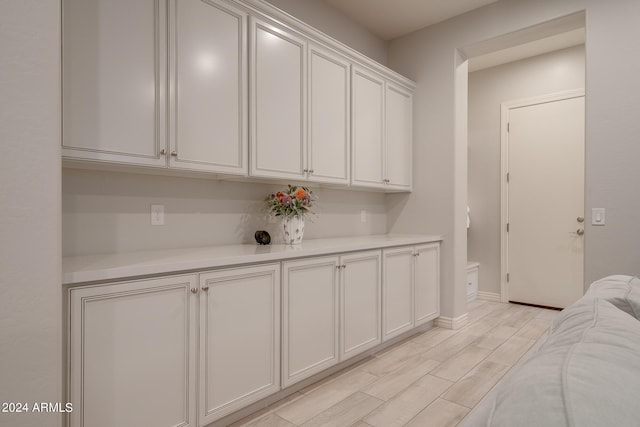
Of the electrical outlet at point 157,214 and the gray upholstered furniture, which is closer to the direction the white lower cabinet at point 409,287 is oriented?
the gray upholstered furniture

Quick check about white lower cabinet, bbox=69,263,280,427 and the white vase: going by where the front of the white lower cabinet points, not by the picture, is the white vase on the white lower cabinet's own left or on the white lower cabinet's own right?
on the white lower cabinet's own left

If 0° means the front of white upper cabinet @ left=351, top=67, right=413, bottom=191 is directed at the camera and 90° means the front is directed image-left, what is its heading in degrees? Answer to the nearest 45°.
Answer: approximately 315°

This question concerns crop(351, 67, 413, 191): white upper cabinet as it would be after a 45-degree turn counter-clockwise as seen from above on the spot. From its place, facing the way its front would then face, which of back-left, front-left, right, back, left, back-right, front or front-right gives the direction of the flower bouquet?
back-right

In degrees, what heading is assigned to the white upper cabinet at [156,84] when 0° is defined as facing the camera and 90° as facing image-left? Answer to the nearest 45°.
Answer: approximately 315°

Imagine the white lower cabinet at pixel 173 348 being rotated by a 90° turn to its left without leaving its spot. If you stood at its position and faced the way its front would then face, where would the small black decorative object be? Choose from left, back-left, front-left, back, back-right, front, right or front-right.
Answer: front

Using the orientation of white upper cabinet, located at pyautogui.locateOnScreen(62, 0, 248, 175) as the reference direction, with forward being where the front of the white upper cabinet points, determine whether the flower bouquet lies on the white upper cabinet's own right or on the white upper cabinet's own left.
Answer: on the white upper cabinet's own left

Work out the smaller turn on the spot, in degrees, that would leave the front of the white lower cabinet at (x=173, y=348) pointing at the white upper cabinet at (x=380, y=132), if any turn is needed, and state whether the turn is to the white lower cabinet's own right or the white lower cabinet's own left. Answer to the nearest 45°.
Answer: approximately 90° to the white lower cabinet's own left

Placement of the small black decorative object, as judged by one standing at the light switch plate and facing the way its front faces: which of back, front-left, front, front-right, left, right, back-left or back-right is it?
front-right

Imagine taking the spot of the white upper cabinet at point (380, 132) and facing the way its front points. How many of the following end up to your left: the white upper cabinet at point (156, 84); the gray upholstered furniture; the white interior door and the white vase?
1

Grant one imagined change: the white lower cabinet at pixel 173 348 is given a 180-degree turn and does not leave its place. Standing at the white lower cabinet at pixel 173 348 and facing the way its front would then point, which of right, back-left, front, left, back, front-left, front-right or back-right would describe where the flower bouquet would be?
right

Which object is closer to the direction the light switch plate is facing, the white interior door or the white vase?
the white vase

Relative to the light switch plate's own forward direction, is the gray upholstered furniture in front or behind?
in front

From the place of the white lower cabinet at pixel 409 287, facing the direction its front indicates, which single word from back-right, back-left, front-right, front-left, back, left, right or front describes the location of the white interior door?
left

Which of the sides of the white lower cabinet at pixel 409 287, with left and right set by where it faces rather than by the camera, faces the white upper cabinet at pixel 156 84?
right

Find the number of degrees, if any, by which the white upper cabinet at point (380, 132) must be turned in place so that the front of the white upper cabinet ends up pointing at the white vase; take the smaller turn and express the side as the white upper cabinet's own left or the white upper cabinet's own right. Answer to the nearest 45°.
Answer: approximately 90° to the white upper cabinet's own right
